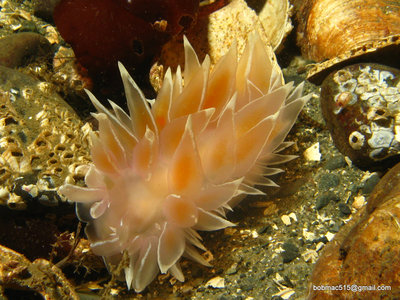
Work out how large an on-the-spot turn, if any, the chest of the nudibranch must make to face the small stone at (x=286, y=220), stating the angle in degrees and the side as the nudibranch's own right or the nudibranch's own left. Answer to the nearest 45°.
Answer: approximately 135° to the nudibranch's own left

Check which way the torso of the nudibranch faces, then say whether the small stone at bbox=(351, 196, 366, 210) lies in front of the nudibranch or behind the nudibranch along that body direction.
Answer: behind

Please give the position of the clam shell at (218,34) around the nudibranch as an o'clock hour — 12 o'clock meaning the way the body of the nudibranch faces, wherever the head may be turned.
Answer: The clam shell is roughly at 5 o'clock from the nudibranch.

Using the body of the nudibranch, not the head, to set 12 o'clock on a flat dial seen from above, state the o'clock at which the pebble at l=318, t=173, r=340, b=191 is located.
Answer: The pebble is roughly at 7 o'clock from the nudibranch.

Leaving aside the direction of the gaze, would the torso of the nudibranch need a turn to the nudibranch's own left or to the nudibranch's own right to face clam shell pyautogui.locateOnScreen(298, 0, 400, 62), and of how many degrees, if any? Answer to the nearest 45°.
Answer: approximately 180°

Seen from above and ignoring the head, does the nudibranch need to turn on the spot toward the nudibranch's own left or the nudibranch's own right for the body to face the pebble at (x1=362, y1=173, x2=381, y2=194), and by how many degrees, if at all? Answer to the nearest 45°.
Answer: approximately 135° to the nudibranch's own left

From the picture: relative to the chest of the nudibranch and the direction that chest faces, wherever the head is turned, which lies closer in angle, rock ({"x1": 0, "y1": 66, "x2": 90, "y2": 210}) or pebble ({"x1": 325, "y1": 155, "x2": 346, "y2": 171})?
the rock

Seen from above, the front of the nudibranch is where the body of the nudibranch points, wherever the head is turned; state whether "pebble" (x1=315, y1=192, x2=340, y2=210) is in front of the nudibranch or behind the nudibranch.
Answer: behind

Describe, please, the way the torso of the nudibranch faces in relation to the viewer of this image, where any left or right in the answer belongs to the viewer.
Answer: facing the viewer and to the left of the viewer

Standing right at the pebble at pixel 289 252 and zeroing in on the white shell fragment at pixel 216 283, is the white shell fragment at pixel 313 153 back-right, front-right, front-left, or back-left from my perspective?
back-right

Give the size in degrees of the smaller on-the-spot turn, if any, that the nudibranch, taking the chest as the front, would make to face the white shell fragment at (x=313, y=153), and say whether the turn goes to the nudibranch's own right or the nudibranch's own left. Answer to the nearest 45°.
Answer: approximately 180°

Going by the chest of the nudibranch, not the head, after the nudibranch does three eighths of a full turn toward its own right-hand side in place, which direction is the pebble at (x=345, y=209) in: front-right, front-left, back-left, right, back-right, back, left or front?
right
